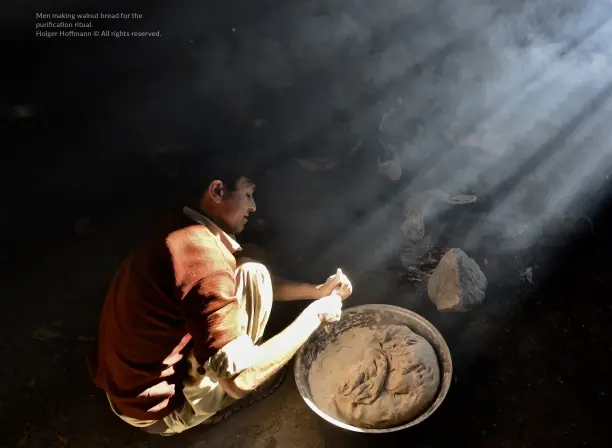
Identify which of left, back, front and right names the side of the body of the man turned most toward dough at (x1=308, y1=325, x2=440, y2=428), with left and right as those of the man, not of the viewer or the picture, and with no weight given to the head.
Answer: front

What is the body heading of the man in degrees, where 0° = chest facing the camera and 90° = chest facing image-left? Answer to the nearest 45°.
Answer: approximately 270°

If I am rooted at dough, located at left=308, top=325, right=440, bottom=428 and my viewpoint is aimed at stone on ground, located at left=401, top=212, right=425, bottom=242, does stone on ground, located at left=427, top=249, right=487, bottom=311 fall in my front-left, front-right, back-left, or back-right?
front-right

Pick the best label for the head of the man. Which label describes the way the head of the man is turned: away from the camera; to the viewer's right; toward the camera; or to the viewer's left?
to the viewer's right

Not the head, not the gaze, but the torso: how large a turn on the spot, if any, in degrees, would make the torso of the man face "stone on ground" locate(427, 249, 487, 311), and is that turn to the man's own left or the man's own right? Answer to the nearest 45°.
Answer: approximately 45° to the man's own left

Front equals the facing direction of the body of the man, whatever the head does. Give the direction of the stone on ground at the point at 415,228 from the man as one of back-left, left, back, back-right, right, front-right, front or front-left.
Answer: front-left
